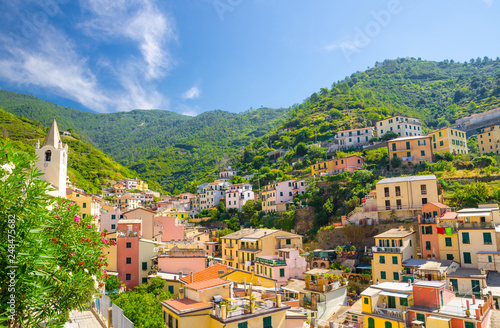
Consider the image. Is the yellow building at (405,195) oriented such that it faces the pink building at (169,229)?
no

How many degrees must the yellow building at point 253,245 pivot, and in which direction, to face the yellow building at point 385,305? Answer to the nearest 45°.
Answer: approximately 90° to its left

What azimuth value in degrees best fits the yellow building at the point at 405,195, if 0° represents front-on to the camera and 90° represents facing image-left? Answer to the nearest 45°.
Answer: approximately 0°

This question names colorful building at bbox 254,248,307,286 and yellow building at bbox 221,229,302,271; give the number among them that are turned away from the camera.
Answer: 0

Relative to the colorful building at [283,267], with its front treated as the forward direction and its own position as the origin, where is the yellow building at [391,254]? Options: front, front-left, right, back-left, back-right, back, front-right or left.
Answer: back-left

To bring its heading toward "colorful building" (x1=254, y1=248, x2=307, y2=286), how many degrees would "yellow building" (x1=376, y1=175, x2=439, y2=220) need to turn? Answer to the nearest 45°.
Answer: approximately 45° to its right

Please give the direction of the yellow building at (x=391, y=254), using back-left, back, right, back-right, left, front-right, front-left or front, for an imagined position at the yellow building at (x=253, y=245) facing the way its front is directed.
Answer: left

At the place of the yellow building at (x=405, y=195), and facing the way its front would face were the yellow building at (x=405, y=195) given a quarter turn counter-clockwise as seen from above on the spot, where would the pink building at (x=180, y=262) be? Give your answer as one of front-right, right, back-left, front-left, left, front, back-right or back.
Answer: back-right

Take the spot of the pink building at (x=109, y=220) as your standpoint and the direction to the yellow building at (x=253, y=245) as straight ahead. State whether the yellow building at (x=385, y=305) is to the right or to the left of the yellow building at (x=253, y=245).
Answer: right

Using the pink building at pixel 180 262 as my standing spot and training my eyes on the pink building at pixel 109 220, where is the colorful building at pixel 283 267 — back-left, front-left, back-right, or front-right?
back-right

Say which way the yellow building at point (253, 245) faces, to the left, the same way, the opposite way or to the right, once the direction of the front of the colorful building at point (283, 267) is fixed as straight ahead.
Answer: the same way

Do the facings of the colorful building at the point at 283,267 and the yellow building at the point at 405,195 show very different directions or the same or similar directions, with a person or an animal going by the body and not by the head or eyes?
same or similar directions

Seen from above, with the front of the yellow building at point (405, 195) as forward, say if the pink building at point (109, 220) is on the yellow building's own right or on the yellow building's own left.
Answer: on the yellow building's own right

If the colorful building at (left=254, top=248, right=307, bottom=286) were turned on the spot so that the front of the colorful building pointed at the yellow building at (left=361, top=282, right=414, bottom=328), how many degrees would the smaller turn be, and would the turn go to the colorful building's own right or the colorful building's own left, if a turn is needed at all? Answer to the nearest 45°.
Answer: approximately 90° to the colorful building's own left

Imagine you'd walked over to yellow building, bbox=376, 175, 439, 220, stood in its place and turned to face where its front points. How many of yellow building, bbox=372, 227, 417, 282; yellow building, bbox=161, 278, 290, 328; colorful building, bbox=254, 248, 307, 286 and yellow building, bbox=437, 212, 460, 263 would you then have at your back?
0

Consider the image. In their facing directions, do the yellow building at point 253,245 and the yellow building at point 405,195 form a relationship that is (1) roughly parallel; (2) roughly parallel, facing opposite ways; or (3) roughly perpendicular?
roughly parallel

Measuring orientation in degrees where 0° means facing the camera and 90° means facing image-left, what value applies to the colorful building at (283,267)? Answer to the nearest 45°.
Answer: approximately 45°

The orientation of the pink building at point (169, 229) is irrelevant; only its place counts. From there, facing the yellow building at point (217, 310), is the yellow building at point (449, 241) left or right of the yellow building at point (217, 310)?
left

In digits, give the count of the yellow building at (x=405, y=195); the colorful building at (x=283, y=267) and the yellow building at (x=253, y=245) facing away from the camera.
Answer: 0
